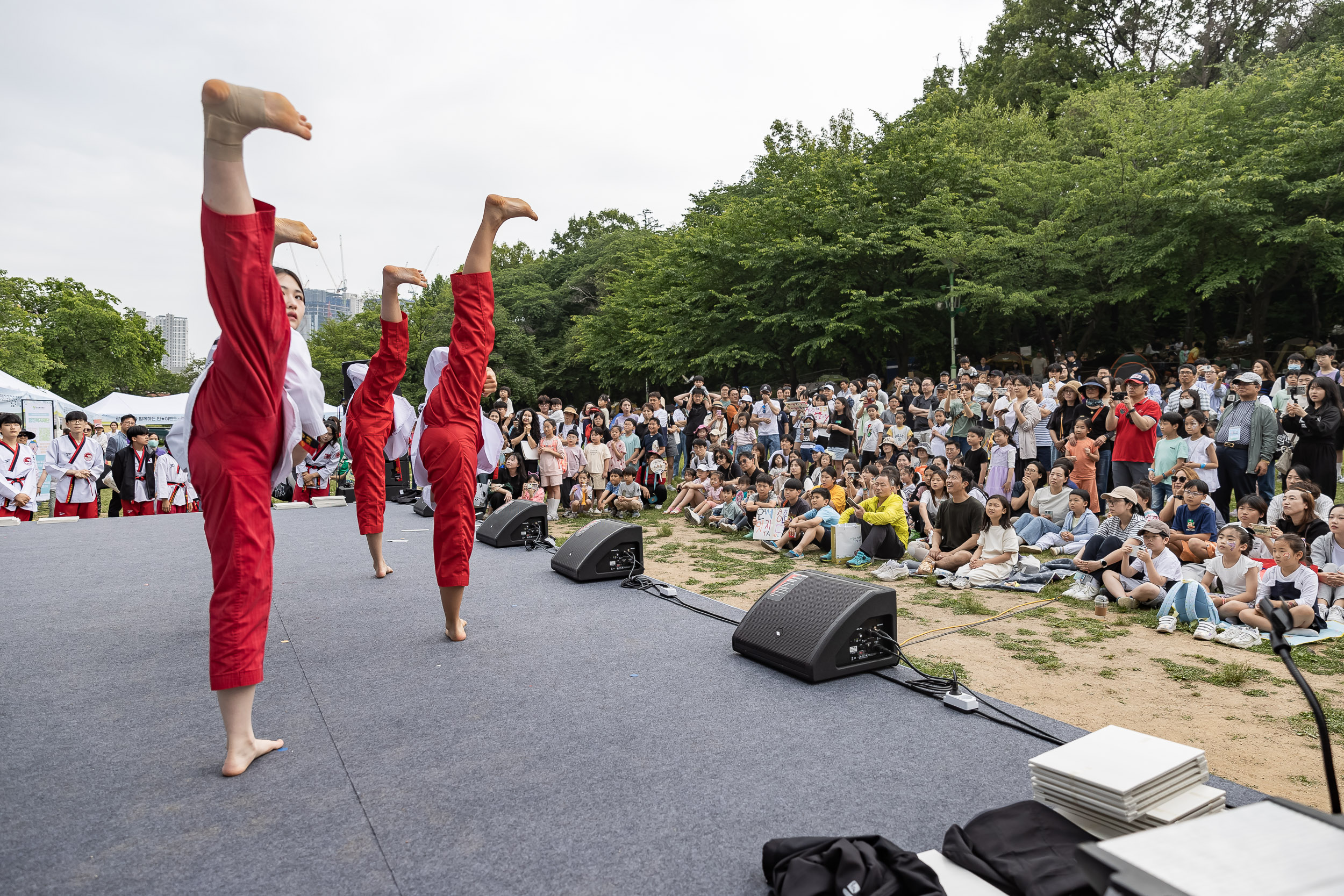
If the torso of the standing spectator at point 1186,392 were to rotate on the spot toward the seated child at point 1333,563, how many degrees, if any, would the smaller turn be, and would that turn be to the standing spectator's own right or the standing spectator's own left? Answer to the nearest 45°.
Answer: approximately 45° to the standing spectator's own left

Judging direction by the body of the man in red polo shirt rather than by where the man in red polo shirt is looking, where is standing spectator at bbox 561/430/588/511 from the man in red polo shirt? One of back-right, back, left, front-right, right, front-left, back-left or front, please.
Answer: front-right

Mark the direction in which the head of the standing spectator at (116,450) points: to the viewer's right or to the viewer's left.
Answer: to the viewer's right

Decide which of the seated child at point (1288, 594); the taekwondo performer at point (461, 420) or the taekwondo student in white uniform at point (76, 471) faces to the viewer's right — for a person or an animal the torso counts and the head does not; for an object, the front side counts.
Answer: the taekwondo performer

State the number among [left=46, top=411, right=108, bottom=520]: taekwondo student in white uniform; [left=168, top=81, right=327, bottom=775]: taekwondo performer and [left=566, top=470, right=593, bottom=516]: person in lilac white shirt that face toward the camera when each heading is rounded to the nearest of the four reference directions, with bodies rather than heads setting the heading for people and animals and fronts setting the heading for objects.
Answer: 2

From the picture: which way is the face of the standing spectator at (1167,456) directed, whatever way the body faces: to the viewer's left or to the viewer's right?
to the viewer's left

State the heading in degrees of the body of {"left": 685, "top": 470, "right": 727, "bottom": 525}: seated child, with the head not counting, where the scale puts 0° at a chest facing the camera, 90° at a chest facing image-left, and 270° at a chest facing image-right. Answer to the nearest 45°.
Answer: approximately 45°

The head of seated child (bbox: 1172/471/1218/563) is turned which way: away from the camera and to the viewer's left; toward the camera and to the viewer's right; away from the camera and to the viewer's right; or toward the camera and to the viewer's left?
toward the camera and to the viewer's left

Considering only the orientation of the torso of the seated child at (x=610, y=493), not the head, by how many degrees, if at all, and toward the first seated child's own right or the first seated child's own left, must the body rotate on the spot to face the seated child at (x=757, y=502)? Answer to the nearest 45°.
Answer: approximately 90° to the first seated child's own left

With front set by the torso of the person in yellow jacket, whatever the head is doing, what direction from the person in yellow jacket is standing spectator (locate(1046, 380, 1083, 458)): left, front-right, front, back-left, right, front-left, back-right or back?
back

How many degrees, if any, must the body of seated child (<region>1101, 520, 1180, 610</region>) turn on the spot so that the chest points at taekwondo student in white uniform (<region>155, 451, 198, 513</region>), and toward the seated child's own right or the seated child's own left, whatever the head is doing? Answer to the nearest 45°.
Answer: approximately 45° to the seated child's own right

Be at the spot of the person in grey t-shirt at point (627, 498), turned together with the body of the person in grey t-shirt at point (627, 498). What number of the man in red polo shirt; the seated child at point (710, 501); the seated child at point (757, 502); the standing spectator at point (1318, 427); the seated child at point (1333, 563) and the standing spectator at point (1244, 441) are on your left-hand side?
6
